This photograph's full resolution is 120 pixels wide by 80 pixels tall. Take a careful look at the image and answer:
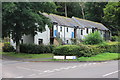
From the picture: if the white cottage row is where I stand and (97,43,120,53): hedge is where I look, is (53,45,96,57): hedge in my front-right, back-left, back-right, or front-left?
front-right

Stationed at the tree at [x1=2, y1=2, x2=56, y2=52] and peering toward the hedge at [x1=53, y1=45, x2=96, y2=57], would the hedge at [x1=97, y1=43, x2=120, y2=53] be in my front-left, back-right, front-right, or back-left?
front-left

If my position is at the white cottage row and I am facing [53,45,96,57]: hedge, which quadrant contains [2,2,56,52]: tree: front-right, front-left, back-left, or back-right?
front-right

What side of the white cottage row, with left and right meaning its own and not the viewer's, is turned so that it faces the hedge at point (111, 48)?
front

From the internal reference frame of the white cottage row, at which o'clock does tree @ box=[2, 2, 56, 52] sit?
The tree is roughly at 2 o'clock from the white cottage row.

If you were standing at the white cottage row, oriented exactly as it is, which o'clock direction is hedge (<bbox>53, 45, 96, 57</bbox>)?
The hedge is roughly at 1 o'clock from the white cottage row.

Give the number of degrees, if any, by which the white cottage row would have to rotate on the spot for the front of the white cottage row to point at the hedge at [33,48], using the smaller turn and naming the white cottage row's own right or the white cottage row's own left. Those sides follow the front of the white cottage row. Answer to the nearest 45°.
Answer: approximately 90° to the white cottage row's own right
